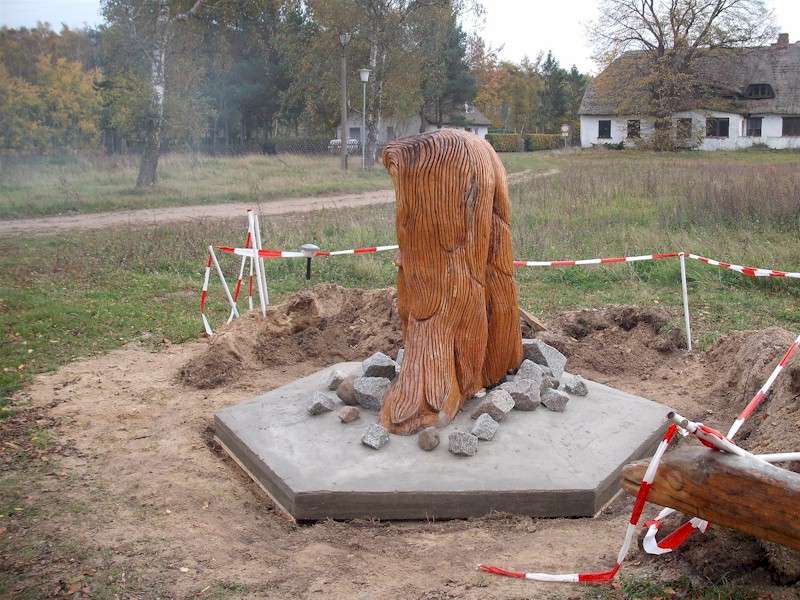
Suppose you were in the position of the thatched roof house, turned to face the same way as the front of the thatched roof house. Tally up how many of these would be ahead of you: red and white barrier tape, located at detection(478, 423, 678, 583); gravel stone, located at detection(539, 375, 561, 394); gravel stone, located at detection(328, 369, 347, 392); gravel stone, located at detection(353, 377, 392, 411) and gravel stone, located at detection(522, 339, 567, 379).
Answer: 5

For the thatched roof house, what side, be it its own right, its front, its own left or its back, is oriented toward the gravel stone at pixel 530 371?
front

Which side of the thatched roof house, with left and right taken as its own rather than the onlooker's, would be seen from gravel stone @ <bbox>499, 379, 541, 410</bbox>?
front

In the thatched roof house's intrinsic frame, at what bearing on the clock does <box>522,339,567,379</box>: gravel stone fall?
The gravel stone is roughly at 12 o'clock from the thatched roof house.

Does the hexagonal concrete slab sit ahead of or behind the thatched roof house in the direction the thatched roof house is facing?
ahead

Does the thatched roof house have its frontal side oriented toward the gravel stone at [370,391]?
yes

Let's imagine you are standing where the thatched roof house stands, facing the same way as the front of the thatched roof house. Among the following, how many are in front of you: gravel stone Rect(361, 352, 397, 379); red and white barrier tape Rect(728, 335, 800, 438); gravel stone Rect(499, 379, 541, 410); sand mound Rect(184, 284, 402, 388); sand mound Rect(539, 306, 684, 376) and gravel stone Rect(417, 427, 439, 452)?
6

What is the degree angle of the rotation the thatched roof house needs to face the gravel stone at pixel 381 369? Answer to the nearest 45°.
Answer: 0° — it already faces it

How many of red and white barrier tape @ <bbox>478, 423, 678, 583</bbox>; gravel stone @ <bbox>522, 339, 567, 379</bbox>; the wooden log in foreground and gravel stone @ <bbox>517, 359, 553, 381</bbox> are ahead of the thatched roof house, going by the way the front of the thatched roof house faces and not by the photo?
4

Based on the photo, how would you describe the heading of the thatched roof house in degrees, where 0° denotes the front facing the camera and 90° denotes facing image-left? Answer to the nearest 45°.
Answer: approximately 0°

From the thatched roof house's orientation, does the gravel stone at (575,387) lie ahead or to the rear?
ahead

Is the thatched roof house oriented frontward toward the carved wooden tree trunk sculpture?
yes

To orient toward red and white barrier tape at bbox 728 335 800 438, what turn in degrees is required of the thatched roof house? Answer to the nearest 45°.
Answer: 0° — it already faces it

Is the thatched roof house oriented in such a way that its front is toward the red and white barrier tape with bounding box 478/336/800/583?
yes
